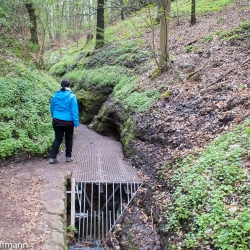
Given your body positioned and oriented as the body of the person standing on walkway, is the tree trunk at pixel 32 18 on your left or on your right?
on your left

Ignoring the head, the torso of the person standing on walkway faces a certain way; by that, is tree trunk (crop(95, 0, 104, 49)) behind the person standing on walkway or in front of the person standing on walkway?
in front

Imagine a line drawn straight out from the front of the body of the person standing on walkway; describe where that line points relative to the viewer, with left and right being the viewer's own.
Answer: facing away from the viewer and to the right of the viewer
